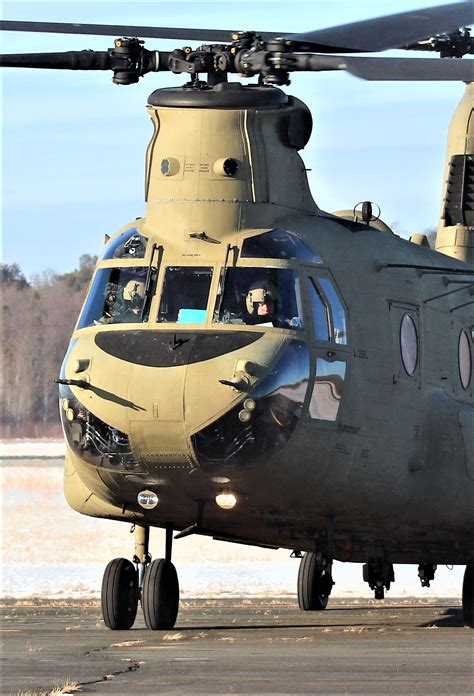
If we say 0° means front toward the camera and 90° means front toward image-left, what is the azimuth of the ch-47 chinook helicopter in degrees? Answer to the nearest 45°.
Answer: approximately 45°

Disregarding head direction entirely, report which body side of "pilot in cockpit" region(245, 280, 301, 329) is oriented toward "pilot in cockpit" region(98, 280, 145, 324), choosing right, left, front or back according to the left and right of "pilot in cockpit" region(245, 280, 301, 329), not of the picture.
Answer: right
